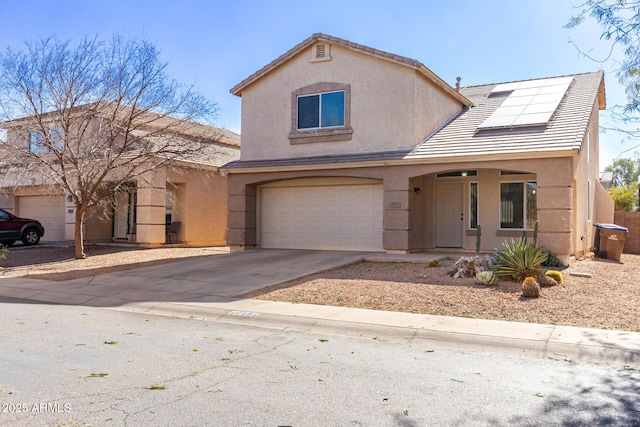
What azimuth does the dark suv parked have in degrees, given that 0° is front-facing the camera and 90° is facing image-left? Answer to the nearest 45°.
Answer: approximately 270°

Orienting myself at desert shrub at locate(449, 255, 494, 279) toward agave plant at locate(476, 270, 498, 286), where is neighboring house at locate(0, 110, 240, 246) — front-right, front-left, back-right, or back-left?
back-right

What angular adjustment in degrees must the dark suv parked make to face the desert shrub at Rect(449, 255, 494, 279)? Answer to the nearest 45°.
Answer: approximately 45° to its right

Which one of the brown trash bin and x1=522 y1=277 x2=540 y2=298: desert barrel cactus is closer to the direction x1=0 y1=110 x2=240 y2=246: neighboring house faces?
the desert barrel cactus

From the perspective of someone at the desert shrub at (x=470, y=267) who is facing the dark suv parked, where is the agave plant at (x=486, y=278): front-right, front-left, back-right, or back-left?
back-left

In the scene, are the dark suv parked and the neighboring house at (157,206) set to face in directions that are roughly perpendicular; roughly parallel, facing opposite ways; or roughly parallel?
roughly perpendicular

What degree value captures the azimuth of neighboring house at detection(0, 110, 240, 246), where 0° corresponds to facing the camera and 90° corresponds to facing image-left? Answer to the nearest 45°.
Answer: approximately 0°

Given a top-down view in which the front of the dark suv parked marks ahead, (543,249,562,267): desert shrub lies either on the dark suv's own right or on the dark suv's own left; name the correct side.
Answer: on the dark suv's own right
